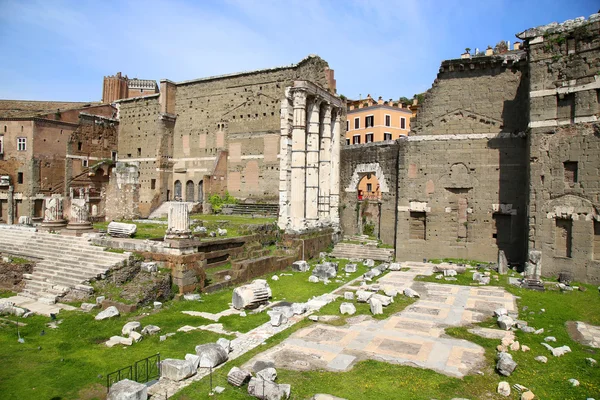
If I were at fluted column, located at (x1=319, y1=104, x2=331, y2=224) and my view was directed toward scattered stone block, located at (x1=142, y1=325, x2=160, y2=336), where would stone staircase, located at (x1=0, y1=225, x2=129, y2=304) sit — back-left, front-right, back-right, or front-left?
front-right

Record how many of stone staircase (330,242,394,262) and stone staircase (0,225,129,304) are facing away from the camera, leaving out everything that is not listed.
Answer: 0

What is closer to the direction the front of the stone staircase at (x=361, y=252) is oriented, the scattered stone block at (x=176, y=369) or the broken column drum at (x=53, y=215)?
the scattered stone block

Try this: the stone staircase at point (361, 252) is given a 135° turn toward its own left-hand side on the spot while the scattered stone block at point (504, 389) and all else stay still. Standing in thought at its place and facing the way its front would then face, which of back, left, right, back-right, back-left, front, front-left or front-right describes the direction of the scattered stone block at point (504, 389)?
back-right

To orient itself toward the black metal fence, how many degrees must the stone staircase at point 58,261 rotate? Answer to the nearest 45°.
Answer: approximately 45° to its left

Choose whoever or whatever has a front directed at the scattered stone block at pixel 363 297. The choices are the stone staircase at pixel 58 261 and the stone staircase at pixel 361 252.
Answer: the stone staircase at pixel 361 252

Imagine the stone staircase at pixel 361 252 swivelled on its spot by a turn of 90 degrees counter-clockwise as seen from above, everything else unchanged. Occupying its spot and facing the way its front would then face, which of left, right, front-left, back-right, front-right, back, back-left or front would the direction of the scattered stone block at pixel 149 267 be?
back-right

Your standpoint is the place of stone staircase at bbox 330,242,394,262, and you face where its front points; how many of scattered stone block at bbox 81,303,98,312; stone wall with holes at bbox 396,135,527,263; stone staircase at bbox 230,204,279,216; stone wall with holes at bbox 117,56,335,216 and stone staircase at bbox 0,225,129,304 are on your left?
1

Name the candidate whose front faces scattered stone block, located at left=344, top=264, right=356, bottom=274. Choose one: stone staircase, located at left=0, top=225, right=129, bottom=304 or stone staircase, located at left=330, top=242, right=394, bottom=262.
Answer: stone staircase, located at left=330, top=242, right=394, bottom=262

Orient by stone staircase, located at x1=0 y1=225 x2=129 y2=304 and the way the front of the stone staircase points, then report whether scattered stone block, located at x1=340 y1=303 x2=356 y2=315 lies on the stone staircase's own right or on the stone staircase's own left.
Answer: on the stone staircase's own left

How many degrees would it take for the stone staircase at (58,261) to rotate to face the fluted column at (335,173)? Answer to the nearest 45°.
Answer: approximately 135° to its left

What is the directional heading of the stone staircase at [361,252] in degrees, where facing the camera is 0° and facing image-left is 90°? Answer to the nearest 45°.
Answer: approximately 0°

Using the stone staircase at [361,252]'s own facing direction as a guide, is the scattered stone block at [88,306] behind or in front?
in front

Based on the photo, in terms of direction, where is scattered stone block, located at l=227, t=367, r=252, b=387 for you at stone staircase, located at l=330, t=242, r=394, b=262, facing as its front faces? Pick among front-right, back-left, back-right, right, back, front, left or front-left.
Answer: front

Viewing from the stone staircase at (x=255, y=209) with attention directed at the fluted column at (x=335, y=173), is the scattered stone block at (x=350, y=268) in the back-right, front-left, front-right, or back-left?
front-right

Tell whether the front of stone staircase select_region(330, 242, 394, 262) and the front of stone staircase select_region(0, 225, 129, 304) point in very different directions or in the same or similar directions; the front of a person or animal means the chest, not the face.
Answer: same or similar directions

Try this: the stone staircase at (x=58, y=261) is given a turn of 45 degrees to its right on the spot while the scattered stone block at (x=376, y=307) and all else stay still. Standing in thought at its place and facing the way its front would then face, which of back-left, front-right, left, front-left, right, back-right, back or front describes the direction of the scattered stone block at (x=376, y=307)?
back-left

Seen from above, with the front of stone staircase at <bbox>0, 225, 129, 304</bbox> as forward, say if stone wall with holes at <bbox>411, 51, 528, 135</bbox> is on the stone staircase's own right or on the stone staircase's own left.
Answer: on the stone staircase's own left

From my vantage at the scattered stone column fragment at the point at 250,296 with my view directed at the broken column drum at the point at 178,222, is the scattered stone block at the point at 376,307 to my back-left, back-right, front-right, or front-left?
back-right
